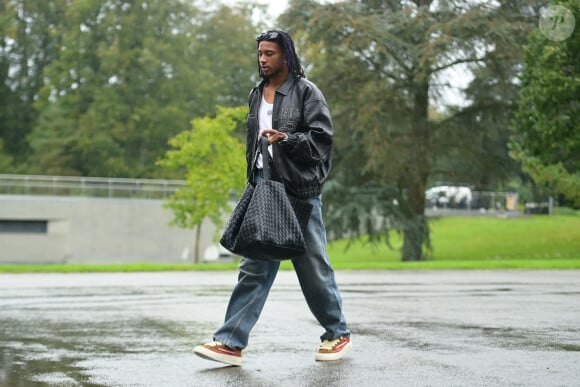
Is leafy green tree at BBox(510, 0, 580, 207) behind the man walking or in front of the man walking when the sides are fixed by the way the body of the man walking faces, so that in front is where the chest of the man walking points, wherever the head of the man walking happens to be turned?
behind

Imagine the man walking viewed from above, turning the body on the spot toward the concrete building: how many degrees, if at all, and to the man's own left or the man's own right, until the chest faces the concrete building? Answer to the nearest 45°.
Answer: approximately 135° to the man's own right

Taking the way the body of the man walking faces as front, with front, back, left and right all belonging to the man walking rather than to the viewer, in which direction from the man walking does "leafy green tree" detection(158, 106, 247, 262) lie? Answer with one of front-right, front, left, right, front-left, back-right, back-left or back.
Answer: back-right

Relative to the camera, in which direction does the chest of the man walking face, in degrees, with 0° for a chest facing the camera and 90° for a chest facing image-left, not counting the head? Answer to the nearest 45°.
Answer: approximately 45°
